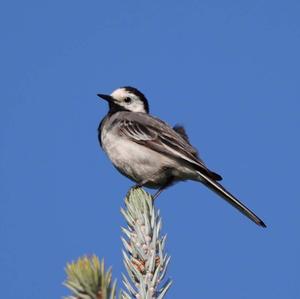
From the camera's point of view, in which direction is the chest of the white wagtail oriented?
to the viewer's left
